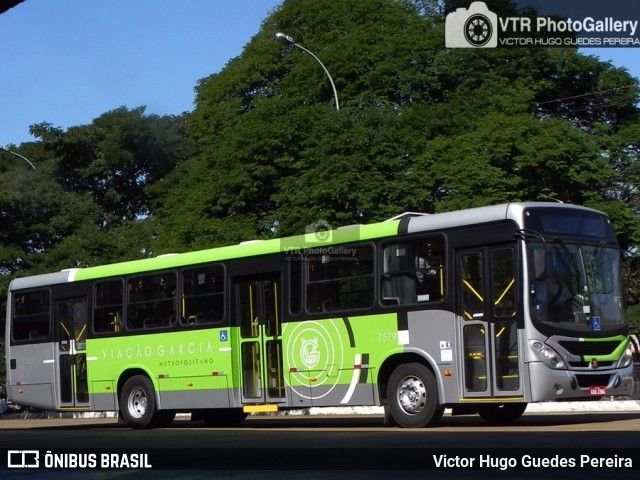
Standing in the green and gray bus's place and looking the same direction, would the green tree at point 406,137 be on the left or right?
on its left

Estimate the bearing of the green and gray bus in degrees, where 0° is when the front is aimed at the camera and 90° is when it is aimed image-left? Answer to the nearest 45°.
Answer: approximately 315°
